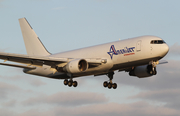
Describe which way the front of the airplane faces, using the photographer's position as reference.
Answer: facing the viewer and to the right of the viewer
